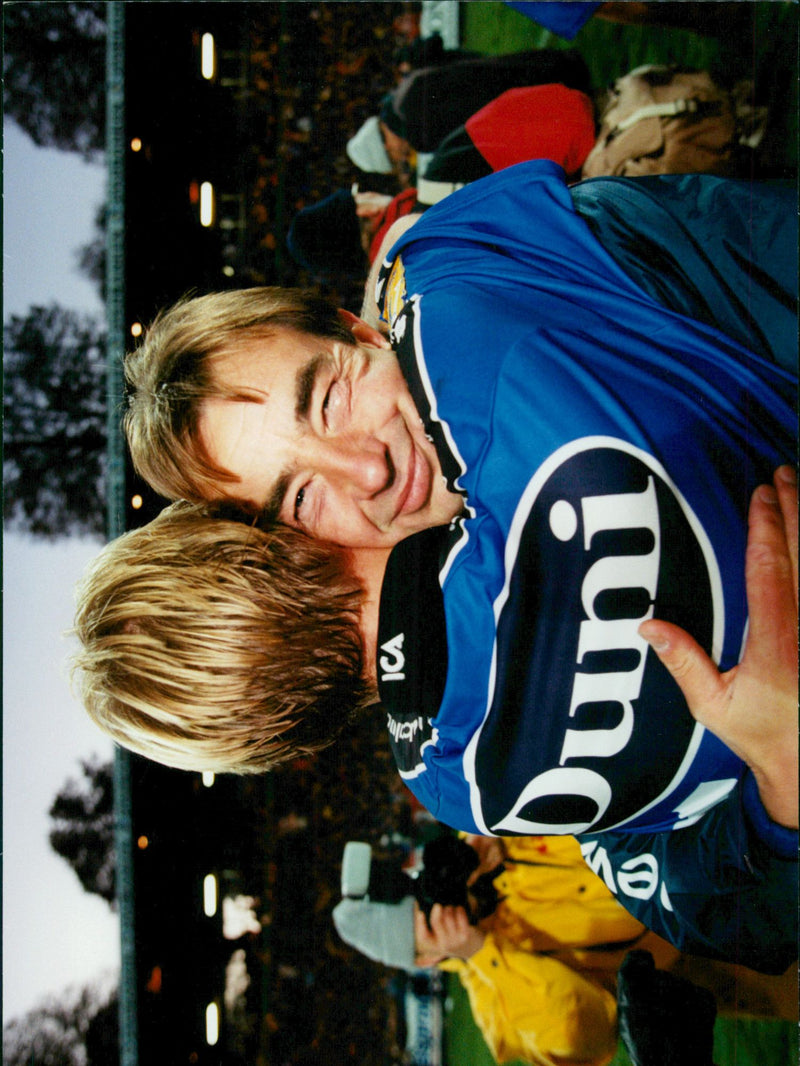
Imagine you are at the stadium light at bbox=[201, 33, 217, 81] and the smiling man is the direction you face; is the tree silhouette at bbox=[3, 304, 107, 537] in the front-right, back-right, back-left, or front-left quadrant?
back-right

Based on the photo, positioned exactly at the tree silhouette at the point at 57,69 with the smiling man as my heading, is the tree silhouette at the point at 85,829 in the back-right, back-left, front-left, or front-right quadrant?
front-right

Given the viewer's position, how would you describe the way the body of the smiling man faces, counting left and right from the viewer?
facing the viewer
